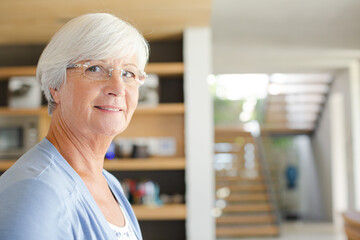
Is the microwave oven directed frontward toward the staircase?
no

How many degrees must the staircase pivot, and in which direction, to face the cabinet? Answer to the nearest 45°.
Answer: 0° — it already faces it

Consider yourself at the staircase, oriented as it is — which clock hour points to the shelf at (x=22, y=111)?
The shelf is roughly at 1 o'clock from the staircase.

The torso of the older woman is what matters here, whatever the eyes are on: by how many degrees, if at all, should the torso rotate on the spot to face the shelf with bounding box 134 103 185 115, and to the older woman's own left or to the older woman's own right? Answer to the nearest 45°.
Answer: approximately 135° to the older woman's own left

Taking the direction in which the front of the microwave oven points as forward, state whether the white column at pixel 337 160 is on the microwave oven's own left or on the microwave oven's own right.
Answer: on the microwave oven's own left

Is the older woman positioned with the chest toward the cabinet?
no

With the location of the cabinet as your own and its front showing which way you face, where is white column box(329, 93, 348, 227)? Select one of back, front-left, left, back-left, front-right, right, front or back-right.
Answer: back-left

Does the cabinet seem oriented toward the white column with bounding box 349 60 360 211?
no

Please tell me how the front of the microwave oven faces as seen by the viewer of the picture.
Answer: facing the viewer

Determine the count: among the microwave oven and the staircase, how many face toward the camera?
2

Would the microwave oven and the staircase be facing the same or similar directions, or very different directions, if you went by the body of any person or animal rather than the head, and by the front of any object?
same or similar directions

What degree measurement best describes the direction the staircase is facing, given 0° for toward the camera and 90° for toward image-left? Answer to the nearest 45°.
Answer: approximately 0°

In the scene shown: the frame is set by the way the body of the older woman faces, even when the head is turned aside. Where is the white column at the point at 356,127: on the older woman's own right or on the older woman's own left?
on the older woman's own left

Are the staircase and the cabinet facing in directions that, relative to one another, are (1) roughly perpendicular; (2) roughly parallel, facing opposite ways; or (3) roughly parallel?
roughly parallel

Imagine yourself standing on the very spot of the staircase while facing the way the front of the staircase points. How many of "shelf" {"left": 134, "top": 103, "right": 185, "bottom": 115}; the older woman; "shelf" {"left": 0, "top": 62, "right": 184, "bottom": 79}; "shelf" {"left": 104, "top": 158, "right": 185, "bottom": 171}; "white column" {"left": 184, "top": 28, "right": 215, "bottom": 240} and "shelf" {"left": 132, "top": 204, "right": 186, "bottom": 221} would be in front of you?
6
